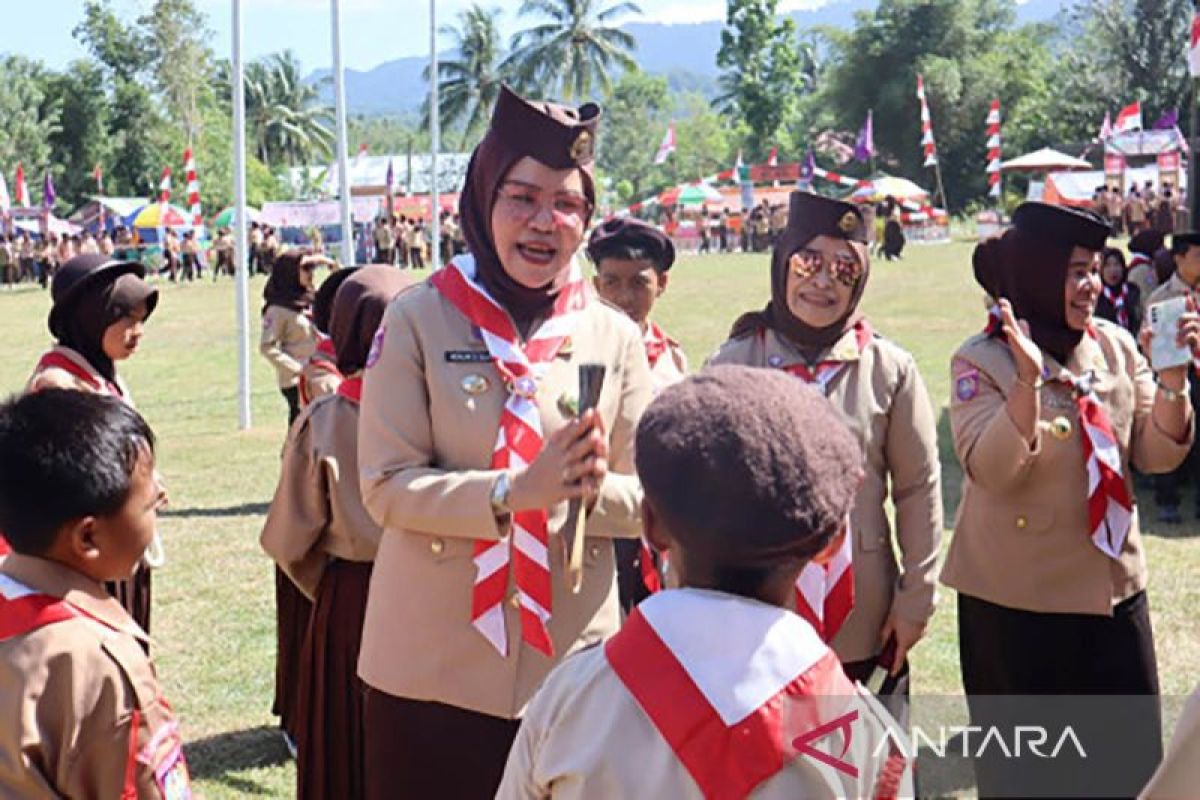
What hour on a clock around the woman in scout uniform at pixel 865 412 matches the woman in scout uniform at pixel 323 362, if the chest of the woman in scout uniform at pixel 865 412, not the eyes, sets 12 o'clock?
the woman in scout uniform at pixel 323 362 is roughly at 4 o'clock from the woman in scout uniform at pixel 865 412.

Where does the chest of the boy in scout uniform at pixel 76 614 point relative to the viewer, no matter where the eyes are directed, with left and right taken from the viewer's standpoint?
facing away from the viewer and to the right of the viewer

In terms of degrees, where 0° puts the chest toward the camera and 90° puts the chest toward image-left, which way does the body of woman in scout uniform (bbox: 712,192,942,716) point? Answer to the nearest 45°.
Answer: approximately 0°

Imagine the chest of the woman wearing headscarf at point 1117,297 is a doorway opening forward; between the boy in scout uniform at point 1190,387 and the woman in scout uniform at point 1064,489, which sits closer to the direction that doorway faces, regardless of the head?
the woman in scout uniform

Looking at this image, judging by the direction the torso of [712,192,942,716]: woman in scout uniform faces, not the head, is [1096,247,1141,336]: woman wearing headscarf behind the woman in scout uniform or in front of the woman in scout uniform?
behind

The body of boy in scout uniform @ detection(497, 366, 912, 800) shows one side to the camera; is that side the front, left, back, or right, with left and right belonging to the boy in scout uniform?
back

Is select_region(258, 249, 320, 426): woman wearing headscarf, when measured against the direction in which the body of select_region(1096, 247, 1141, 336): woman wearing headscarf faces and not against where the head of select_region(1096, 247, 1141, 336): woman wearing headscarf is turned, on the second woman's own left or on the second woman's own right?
on the second woman's own right
